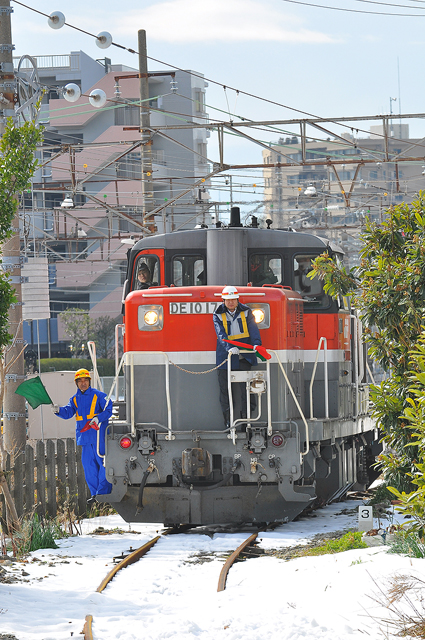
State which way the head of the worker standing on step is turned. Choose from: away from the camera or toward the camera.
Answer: toward the camera

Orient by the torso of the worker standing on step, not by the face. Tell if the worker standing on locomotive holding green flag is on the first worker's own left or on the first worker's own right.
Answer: on the first worker's own right

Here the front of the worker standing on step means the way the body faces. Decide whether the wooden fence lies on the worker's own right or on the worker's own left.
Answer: on the worker's own right

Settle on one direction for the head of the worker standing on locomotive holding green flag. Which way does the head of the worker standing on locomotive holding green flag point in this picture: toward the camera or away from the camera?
toward the camera

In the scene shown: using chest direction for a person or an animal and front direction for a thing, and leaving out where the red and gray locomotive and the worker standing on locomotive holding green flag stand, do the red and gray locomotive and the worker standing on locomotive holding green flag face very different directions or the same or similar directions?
same or similar directions

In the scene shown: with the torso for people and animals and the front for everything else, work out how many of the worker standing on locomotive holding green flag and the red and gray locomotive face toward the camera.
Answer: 2

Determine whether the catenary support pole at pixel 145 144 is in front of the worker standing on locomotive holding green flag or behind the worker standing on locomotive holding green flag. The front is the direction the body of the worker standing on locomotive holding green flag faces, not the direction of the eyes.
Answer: behind

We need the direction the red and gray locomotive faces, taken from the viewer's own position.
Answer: facing the viewer

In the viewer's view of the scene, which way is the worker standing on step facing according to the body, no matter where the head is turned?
toward the camera
